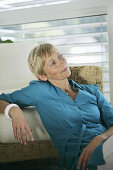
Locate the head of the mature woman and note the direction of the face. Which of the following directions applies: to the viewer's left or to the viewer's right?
to the viewer's right

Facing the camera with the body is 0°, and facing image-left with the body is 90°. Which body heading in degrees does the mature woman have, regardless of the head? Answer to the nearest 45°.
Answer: approximately 315°

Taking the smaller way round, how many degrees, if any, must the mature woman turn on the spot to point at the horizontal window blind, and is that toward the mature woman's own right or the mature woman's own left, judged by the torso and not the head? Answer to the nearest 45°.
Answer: approximately 135° to the mature woman's own left
